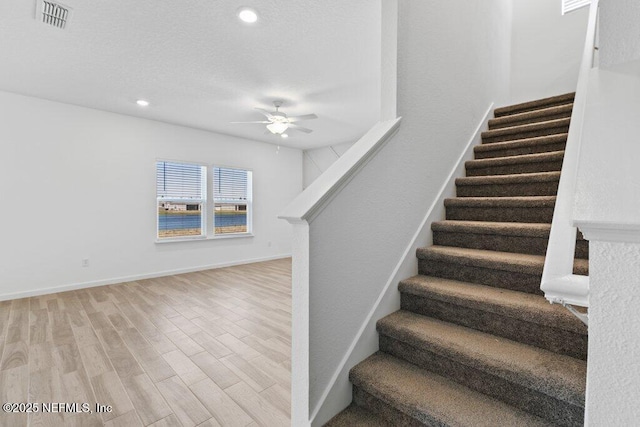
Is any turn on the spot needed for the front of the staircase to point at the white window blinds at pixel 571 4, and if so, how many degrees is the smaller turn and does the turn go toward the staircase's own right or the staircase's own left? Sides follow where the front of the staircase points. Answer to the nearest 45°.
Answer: approximately 135° to the staircase's own right

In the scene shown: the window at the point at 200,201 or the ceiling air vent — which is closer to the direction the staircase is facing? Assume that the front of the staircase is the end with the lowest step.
the ceiling air vent

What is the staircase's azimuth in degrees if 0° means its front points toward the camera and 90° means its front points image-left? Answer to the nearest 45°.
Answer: approximately 45°

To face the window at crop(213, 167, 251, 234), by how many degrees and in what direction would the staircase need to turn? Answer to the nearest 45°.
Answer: approximately 90° to its right

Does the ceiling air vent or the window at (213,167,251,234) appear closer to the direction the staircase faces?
the ceiling air vent

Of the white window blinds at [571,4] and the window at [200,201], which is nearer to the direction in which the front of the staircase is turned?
the window

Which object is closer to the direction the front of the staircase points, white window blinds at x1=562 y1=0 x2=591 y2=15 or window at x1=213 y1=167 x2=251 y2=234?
the window

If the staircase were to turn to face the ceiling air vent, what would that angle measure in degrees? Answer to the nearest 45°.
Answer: approximately 45° to its right

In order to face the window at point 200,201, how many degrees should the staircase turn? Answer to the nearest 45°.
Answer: approximately 90° to its right
